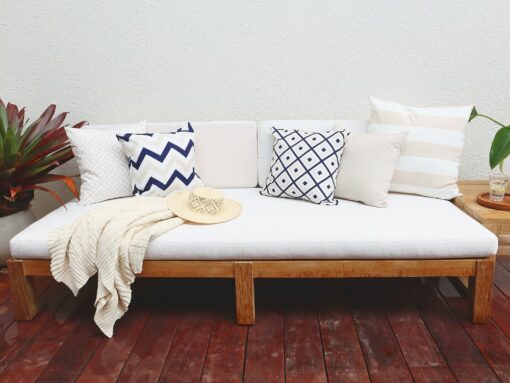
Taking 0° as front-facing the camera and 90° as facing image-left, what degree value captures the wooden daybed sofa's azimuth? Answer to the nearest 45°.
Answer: approximately 0°

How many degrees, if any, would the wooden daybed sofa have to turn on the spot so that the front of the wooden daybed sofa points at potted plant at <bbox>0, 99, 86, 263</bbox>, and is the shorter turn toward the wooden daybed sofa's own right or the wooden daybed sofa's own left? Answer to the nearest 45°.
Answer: approximately 135° to the wooden daybed sofa's own right

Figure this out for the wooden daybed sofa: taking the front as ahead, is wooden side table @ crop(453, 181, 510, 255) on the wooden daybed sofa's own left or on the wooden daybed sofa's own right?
on the wooden daybed sofa's own left

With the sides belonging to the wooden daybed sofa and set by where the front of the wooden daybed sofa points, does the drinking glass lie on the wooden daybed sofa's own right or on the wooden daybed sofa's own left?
on the wooden daybed sofa's own left

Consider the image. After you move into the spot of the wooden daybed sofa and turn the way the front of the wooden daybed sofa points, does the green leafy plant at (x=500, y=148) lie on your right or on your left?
on your left
